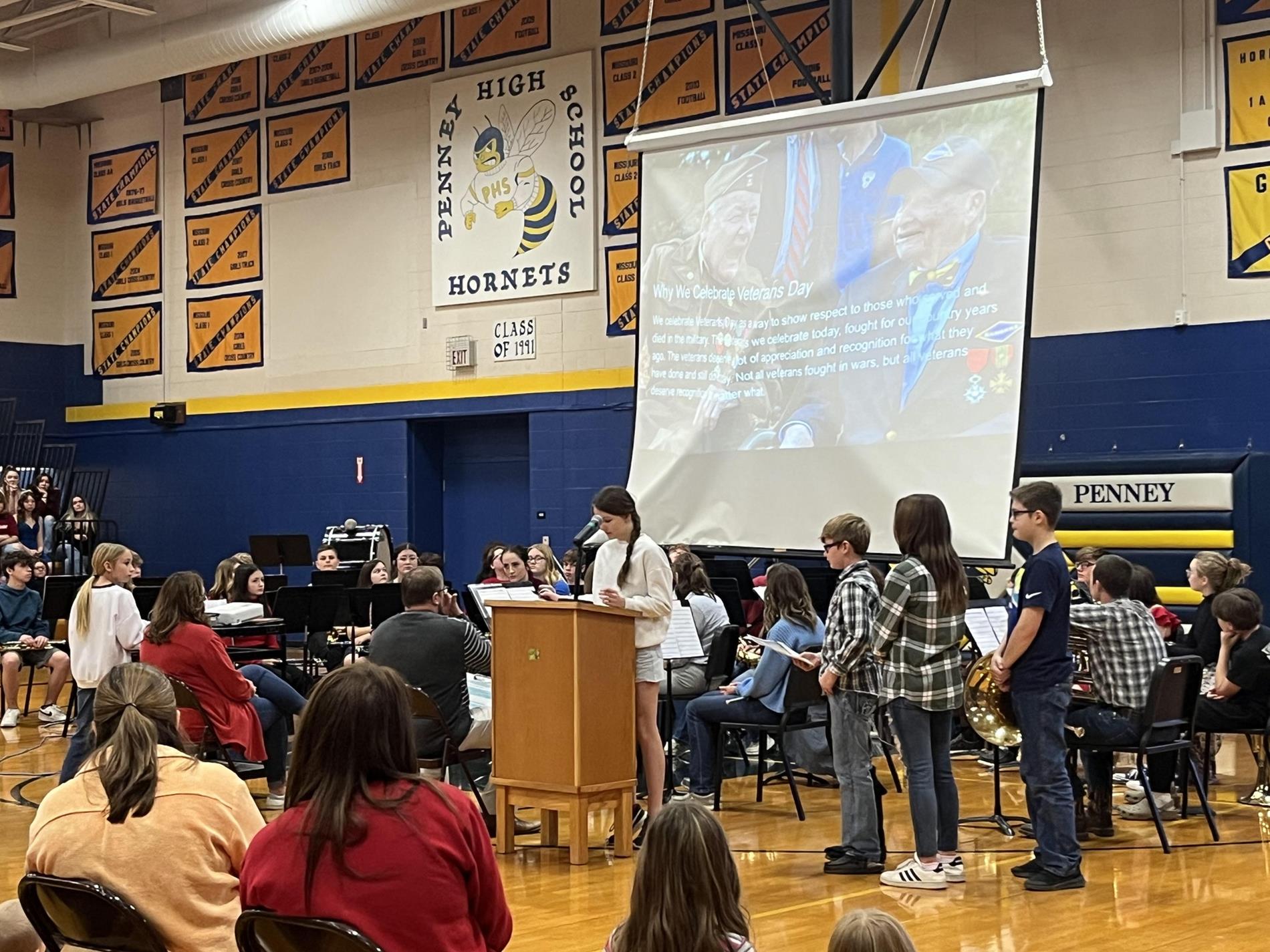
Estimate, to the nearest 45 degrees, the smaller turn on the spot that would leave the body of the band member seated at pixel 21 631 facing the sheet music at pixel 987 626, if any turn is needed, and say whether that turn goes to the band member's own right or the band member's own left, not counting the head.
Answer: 0° — they already face it

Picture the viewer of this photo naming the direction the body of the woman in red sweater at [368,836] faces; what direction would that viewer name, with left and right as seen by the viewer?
facing away from the viewer

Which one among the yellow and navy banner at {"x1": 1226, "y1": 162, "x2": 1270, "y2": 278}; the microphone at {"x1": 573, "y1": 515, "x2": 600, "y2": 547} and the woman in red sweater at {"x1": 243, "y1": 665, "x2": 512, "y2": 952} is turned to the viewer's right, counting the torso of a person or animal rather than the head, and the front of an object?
the microphone

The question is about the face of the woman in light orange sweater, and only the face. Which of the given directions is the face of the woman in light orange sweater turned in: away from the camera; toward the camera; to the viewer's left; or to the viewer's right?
away from the camera

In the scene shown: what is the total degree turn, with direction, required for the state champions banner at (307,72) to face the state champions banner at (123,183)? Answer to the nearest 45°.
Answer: approximately 90° to its right

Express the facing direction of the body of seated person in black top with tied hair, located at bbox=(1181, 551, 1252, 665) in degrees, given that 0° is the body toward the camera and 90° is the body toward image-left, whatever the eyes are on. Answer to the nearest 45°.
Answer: approximately 90°

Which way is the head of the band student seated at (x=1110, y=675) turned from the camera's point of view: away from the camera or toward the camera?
away from the camera

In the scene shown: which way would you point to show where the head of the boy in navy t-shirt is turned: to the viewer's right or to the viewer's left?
to the viewer's left

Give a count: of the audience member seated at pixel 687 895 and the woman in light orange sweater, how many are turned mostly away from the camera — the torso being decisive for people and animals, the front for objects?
2

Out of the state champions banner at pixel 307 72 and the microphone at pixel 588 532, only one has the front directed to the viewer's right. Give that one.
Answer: the microphone

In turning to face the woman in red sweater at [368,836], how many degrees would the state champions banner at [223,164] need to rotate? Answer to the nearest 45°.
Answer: approximately 45° to its left

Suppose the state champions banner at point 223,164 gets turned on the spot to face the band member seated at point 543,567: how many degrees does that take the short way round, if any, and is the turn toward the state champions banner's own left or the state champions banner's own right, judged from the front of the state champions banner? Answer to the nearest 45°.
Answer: approximately 45° to the state champions banner's own left

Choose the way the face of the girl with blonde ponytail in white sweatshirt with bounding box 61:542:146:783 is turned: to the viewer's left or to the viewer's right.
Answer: to the viewer's right

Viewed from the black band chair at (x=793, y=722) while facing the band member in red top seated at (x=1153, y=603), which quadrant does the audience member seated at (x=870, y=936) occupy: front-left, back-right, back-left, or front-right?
back-right

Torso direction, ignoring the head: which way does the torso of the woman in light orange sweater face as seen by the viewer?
away from the camera
